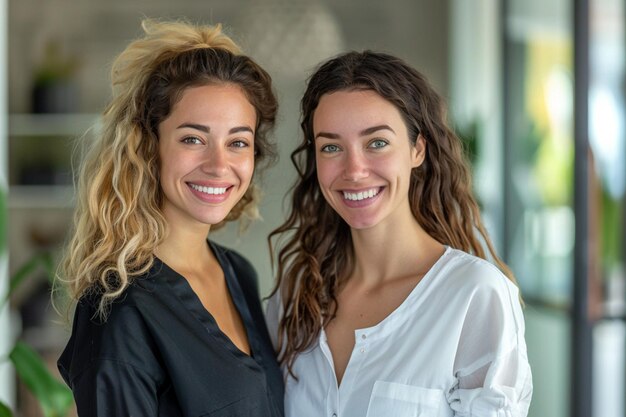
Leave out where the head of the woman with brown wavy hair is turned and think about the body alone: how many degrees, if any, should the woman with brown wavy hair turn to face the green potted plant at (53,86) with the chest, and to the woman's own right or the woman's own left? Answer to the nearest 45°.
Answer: approximately 90° to the woman's own right

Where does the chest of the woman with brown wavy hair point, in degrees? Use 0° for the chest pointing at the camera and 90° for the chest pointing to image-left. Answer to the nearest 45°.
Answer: approximately 45°

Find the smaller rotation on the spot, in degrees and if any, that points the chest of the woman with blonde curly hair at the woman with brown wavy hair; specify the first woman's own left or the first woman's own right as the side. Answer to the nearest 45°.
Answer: approximately 45° to the first woman's own left

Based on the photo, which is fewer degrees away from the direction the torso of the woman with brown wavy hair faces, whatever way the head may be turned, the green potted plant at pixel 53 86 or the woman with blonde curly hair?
the woman with blonde curly hair

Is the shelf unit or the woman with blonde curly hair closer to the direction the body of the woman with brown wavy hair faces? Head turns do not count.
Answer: the woman with blonde curly hair

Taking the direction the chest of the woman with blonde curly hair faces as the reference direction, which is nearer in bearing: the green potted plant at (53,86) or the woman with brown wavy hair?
the woman with brown wavy hair
